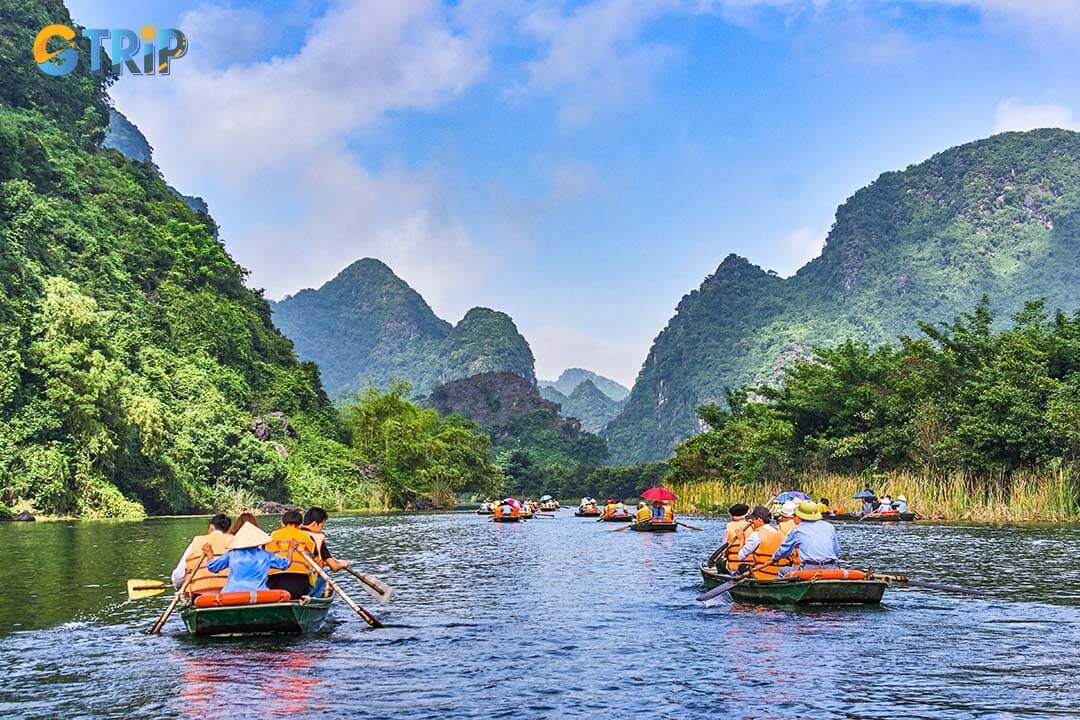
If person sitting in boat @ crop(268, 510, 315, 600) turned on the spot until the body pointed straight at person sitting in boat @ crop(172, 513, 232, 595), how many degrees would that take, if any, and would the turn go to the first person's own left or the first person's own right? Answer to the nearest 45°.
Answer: approximately 90° to the first person's own left

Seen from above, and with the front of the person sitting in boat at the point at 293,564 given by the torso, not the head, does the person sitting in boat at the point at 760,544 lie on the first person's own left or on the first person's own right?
on the first person's own right

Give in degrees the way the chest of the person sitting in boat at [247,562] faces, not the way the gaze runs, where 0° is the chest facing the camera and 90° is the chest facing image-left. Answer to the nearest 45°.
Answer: approximately 180°

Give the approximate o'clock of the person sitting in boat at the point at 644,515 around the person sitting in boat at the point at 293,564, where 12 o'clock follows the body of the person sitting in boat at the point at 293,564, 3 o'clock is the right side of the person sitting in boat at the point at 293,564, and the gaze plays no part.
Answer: the person sitting in boat at the point at 644,515 is roughly at 1 o'clock from the person sitting in boat at the point at 293,564.

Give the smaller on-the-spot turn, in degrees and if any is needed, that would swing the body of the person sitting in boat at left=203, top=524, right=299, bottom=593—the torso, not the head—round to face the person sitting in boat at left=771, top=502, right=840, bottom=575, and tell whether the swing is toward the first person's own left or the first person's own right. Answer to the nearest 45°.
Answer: approximately 90° to the first person's own right

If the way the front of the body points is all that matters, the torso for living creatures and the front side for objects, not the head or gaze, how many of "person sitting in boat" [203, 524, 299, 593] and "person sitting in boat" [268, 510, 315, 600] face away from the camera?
2

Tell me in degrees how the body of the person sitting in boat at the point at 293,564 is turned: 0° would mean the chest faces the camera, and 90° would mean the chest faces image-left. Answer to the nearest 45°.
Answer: approximately 180°

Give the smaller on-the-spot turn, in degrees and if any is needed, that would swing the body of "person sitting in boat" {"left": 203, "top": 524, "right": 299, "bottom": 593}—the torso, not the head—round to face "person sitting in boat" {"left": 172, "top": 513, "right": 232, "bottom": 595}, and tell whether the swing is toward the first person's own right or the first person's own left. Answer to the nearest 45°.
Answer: approximately 45° to the first person's own left

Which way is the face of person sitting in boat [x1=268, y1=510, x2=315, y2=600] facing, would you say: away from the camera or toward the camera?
away from the camera

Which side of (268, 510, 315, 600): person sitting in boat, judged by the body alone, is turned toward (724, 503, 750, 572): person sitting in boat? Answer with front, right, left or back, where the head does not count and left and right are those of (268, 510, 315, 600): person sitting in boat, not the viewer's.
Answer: right
